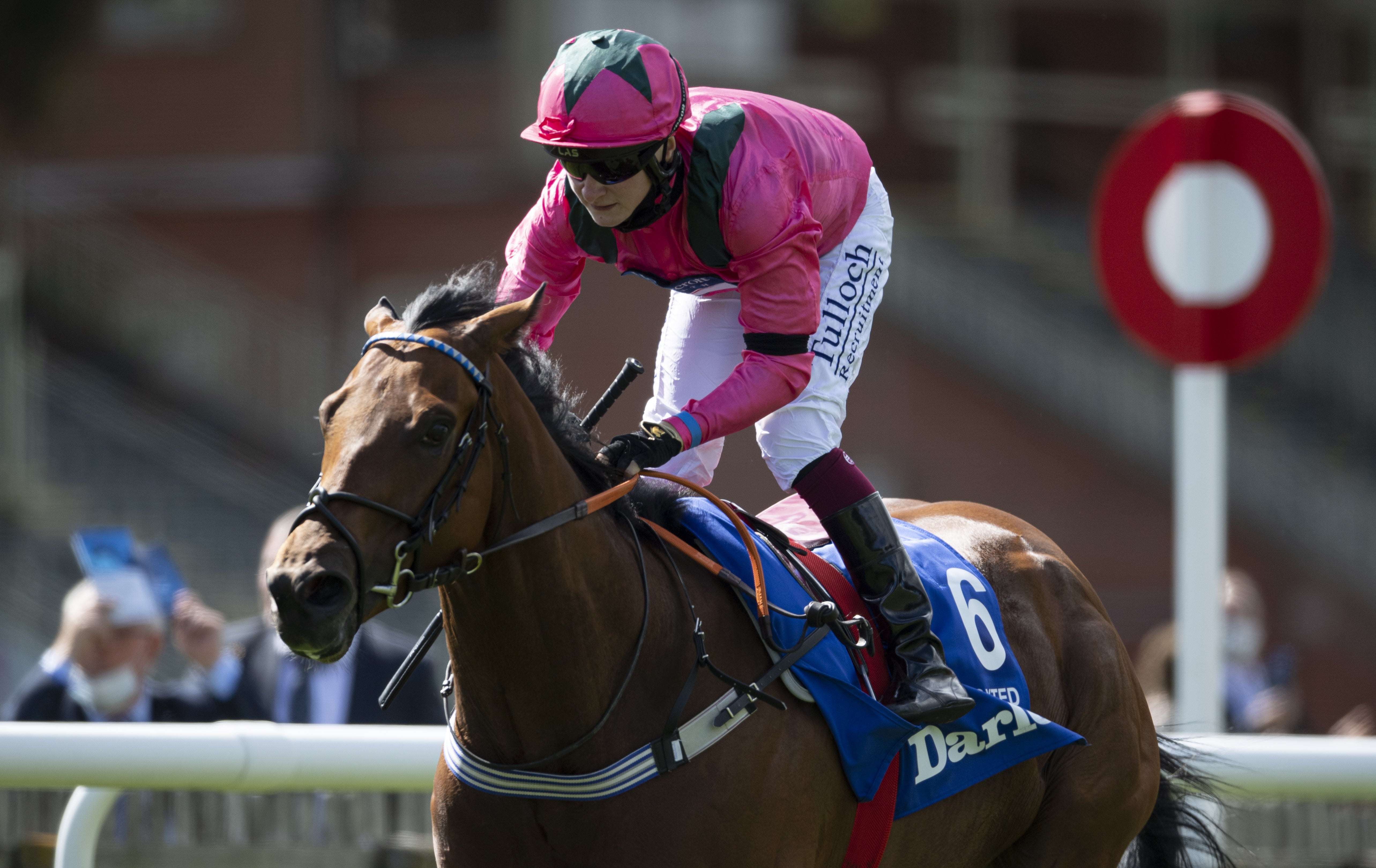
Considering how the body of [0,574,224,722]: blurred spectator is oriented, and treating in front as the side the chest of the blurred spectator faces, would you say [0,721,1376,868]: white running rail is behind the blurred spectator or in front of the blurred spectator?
in front

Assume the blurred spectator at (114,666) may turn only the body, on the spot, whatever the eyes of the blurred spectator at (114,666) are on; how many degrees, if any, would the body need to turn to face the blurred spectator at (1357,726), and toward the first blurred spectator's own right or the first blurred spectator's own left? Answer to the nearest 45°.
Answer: approximately 90° to the first blurred spectator's own left

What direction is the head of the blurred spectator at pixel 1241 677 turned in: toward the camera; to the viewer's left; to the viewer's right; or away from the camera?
toward the camera

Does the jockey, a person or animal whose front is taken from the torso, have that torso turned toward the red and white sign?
no

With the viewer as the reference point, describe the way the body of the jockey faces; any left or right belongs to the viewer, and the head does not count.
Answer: facing the viewer and to the left of the viewer

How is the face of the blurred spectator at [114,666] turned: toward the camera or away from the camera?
toward the camera

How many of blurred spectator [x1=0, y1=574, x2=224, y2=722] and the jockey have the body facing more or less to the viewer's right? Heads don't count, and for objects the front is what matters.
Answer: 0

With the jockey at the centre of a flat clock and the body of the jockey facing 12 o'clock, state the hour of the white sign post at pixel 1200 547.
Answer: The white sign post is roughly at 6 o'clock from the jockey.

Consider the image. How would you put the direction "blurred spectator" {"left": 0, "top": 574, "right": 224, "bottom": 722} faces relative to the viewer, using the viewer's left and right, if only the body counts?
facing the viewer

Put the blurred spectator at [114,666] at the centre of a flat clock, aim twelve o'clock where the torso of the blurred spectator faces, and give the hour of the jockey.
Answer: The jockey is roughly at 11 o'clock from the blurred spectator.

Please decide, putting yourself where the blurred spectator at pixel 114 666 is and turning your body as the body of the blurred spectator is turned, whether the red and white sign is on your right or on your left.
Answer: on your left

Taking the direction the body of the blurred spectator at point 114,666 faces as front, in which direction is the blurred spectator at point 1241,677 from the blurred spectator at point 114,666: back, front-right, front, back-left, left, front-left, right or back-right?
left

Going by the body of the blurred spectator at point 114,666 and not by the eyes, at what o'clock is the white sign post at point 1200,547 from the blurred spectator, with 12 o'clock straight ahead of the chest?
The white sign post is roughly at 10 o'clock from the blurred spectator.

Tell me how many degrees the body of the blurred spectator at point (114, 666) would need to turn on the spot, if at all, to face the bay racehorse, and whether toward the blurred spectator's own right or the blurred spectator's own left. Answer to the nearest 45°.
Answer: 0° — they already face it

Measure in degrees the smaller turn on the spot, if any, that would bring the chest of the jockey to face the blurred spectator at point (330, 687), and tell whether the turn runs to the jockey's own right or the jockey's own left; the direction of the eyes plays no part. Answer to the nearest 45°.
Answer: approximately 90° to the jockey's own right
